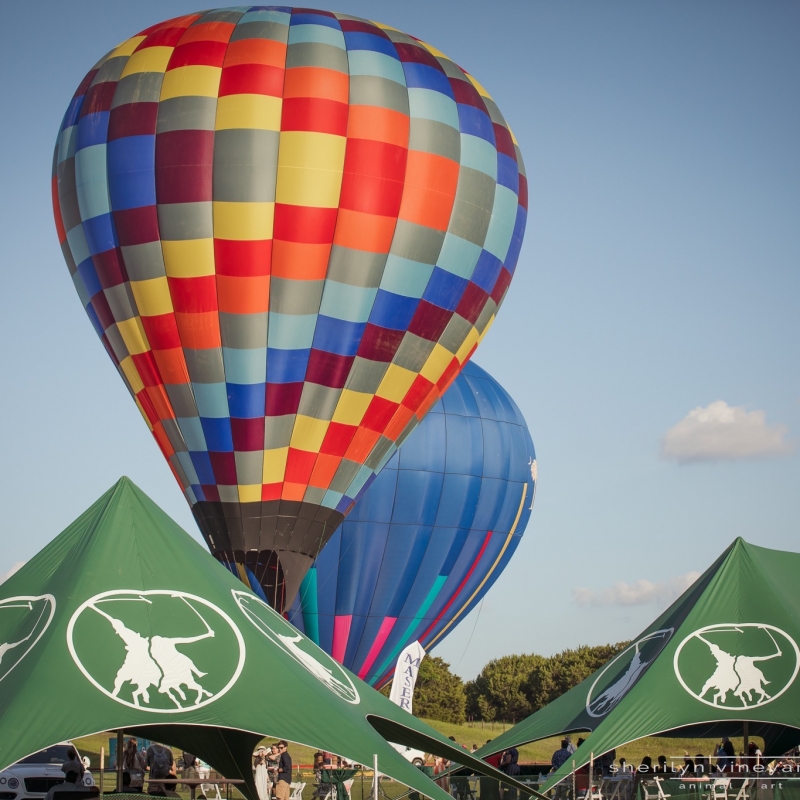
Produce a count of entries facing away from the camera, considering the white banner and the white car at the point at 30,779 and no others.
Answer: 0

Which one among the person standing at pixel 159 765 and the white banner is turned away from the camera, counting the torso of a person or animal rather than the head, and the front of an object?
the person standing

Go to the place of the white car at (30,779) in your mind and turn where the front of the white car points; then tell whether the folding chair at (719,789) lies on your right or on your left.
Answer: on your left

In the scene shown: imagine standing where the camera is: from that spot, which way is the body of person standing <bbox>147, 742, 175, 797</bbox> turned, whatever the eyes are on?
away from the camera

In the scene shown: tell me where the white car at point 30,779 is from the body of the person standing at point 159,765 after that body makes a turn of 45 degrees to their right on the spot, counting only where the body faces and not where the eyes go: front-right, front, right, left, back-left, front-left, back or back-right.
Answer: left

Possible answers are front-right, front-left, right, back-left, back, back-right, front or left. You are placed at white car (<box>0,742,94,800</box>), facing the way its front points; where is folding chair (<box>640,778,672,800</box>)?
left

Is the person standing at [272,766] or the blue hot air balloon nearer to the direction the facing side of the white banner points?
the person standing

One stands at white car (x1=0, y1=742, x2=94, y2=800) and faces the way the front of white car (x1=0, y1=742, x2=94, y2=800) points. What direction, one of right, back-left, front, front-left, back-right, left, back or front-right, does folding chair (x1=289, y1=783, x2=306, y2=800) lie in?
back-left

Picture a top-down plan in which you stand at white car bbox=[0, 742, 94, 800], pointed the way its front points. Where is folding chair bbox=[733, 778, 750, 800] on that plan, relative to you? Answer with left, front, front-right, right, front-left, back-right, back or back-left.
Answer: left

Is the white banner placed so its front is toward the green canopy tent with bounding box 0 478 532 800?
yes

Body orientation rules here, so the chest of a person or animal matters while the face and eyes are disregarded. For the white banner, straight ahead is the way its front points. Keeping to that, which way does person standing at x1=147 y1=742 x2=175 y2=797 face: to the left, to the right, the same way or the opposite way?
the opposite way

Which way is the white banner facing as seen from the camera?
toward the camera

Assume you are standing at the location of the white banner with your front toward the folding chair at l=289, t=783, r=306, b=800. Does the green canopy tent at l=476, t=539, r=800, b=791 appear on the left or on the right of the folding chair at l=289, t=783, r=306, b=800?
left
